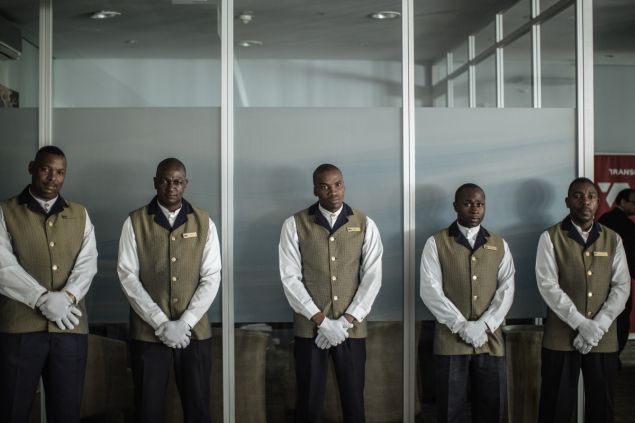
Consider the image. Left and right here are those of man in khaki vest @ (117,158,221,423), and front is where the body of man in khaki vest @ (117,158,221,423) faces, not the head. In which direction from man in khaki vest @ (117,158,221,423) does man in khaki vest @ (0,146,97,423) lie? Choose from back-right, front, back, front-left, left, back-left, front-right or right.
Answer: right

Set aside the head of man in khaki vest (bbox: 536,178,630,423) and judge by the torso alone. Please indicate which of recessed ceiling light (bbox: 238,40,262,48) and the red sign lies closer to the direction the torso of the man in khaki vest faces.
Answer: the recessed ceiling light

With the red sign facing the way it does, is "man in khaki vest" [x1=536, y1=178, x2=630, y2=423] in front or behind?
in front

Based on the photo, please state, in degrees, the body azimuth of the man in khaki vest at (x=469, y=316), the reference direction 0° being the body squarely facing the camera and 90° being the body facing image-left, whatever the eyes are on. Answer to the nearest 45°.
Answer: approximately 0°

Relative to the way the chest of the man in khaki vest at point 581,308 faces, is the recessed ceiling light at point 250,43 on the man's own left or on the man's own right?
on the man's own right

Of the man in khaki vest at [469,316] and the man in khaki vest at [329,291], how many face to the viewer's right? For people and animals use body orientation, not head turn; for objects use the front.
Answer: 0
